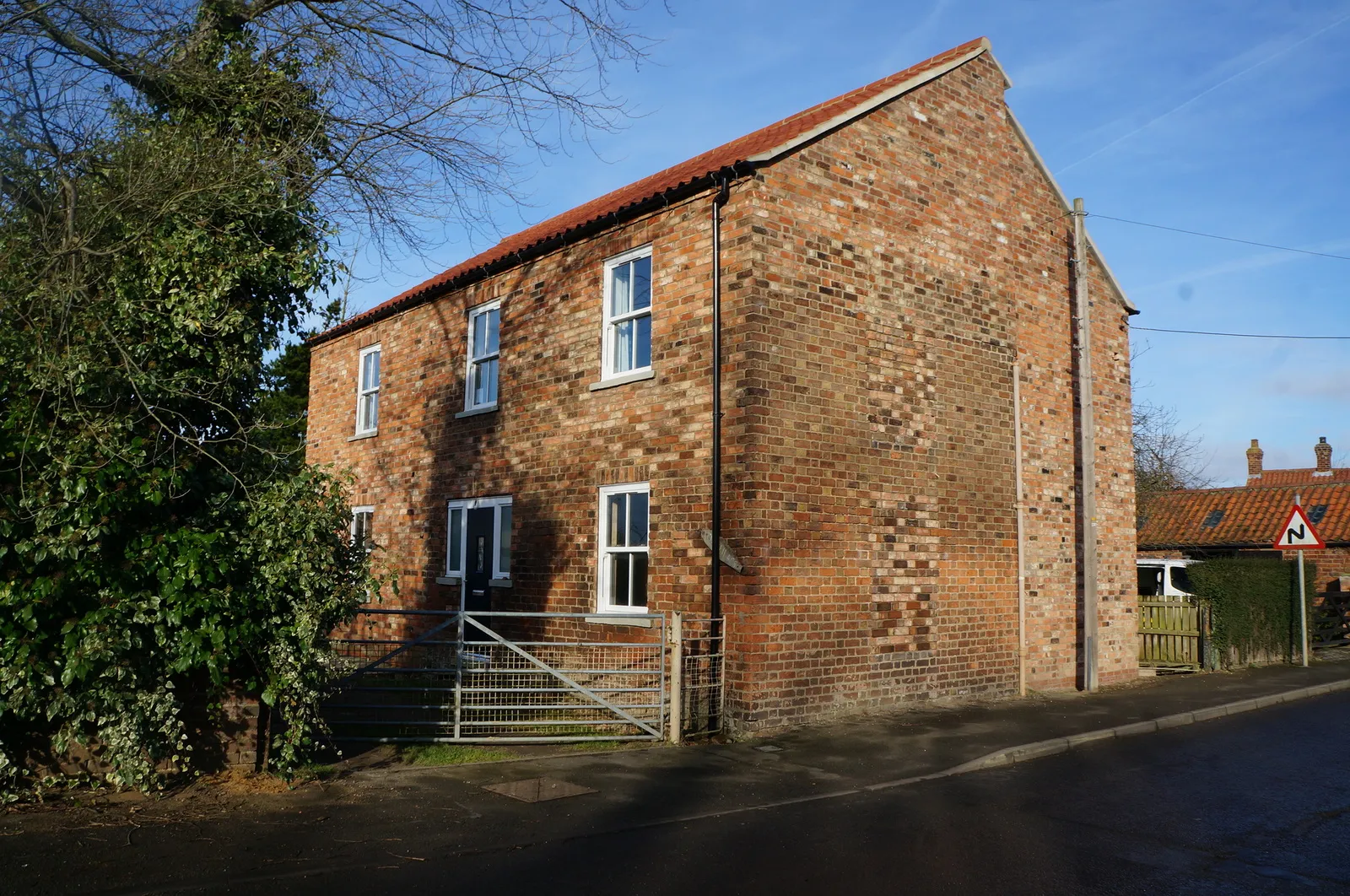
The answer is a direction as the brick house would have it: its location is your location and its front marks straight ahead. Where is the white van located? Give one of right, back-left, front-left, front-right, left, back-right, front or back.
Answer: back

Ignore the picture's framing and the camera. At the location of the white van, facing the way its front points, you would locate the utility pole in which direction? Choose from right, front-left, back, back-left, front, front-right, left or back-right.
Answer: right

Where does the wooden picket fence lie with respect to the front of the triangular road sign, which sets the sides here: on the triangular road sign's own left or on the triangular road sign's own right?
on the triangular road sign's own right

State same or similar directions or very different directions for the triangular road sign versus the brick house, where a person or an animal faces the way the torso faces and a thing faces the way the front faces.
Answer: same or similar directions

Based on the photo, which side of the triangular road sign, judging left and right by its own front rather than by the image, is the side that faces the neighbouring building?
back

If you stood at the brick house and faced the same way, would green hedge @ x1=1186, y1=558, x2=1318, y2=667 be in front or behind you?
behind

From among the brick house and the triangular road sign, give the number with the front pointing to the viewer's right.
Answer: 0

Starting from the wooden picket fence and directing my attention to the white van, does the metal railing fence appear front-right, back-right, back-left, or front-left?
back-left

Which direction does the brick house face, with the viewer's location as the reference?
facing the viewer and to the left of the viewer

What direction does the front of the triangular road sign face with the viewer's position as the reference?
facing the viewer

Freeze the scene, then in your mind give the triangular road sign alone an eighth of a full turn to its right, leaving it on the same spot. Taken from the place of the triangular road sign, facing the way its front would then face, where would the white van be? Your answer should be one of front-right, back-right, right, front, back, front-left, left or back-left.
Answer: right
